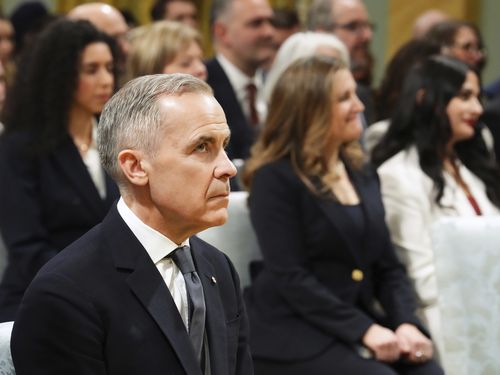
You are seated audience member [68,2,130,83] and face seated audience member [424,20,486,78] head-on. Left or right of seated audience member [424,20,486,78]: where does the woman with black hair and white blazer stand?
right

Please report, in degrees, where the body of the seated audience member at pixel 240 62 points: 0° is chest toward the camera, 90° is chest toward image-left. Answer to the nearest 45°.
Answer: approximately 315°

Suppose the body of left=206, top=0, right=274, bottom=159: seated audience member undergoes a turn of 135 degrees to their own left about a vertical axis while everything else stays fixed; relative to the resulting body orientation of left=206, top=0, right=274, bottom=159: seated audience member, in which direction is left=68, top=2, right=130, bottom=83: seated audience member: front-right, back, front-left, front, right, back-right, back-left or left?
left

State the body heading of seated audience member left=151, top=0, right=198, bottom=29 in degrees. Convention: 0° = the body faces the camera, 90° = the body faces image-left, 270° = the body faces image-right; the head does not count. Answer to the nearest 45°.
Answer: approximately 315°

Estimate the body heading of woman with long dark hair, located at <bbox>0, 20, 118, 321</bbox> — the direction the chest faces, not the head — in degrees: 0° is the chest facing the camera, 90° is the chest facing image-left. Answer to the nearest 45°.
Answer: approximately 315°

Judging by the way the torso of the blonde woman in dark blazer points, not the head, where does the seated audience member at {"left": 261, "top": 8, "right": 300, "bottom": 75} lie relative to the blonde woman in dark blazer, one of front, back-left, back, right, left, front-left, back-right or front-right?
back-left
